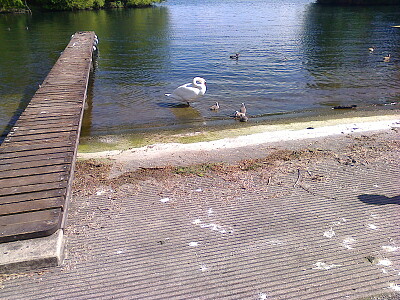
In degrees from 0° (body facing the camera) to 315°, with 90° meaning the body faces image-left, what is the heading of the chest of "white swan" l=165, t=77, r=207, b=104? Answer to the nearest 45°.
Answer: approximately 270°
